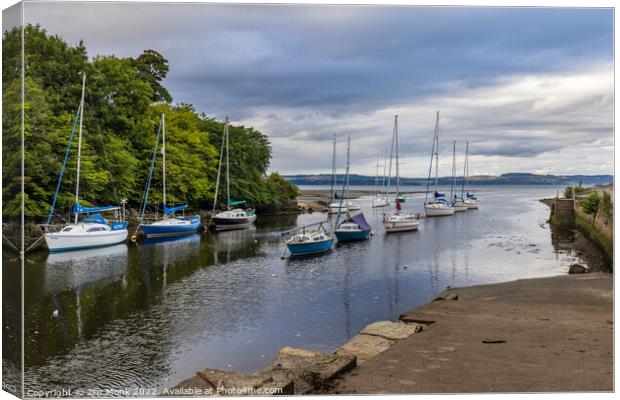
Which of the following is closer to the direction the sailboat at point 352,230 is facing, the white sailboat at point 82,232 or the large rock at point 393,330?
the white sailboat

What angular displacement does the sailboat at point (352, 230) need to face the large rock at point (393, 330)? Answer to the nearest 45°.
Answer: approximately 45° to its left

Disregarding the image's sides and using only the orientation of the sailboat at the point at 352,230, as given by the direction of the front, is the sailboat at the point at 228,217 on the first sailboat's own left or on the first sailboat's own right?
on the first sailboat's own right

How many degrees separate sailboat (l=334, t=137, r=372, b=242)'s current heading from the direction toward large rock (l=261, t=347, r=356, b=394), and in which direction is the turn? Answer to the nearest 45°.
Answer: approximately 45° to its left

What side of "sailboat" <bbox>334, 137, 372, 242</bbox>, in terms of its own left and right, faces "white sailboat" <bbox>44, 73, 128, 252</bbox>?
front

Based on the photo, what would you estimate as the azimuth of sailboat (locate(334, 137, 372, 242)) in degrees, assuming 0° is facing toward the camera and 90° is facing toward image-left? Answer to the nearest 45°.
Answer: approximately 45°

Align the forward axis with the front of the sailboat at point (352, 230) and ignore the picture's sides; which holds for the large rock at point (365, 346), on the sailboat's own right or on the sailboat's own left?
on the sailboat's own left

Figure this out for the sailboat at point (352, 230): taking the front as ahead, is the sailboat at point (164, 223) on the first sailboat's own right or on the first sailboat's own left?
on the first sailboat's own right
